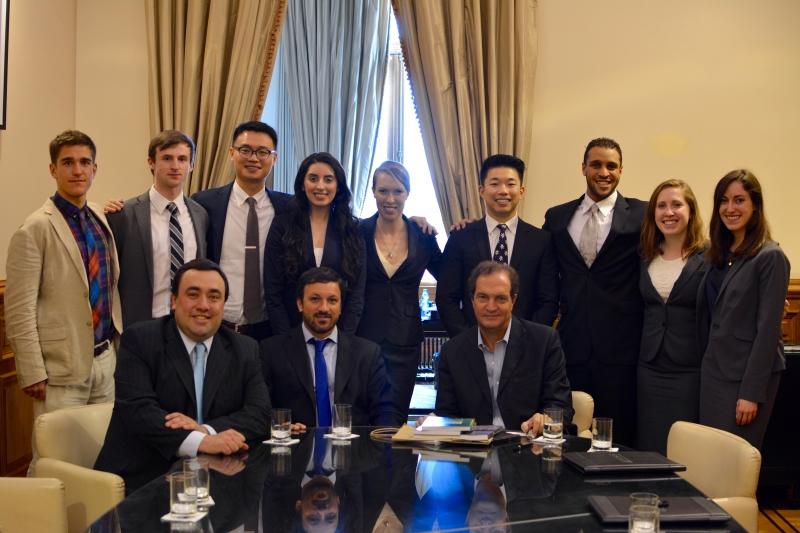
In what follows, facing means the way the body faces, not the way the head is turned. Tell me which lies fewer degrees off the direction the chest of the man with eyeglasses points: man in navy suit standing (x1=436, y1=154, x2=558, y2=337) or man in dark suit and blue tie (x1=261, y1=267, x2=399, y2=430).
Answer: the man in dark suit and blue tie

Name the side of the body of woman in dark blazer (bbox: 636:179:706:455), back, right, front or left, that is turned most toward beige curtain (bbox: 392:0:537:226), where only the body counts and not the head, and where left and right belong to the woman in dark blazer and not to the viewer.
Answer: right

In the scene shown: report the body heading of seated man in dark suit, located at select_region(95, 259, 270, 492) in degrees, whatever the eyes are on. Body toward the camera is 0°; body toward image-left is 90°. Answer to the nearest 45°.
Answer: approximately 315°

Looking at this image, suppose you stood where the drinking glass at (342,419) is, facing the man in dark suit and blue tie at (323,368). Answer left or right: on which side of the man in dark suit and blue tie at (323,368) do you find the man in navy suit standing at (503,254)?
right

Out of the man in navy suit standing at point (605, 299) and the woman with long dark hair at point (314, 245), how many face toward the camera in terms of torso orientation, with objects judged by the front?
2

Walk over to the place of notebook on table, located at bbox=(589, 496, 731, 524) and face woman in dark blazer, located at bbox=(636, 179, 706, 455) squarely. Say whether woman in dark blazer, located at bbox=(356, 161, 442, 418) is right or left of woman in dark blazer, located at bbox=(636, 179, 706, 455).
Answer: left

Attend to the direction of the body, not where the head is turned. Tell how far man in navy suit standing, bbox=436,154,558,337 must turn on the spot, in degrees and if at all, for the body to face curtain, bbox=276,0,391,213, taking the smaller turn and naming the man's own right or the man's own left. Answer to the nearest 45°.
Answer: approximately 135° to the man's own right

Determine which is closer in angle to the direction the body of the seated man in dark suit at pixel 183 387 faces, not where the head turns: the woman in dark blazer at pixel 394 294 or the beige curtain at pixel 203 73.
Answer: the woman in dark blazer

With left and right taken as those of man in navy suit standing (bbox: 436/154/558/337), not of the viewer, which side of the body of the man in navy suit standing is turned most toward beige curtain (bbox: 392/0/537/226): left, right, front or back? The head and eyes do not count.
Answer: back

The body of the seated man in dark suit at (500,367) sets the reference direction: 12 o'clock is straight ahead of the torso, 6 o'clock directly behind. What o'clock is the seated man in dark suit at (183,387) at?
the seated man in dark suit at (183,387) is roughly at 2 o'clock from the seated man in dark suit at (500,367).
